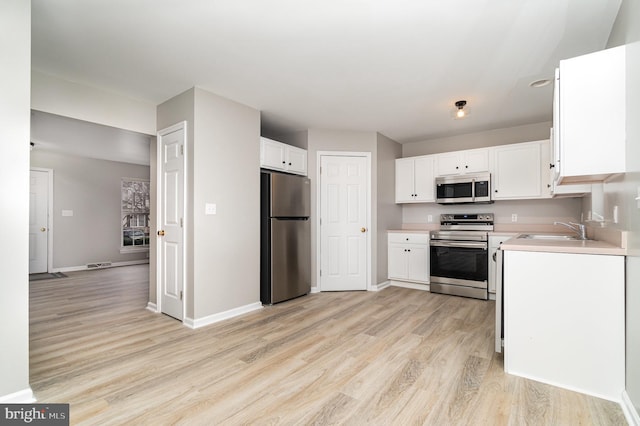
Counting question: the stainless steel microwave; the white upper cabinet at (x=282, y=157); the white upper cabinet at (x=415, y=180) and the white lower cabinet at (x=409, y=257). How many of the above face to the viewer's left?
0

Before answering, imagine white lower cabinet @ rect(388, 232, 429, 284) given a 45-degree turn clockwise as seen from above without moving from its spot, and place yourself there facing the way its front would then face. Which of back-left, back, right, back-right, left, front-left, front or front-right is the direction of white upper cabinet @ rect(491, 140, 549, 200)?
back-left

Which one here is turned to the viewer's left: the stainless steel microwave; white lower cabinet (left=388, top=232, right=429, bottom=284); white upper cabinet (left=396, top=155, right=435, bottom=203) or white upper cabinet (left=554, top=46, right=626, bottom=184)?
white upper cabinet (left=554, top=46, right=626, bottom=184)

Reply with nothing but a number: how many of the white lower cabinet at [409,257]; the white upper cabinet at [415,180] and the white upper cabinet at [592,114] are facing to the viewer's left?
1

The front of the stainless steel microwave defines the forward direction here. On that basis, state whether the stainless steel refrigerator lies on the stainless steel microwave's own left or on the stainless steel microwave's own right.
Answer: on the stainless steel microwave's own right

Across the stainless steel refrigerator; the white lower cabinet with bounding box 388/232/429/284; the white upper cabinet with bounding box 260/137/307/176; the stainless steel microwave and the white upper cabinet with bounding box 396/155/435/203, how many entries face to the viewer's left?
0

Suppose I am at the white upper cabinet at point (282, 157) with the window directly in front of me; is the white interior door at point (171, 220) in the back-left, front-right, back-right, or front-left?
front-left

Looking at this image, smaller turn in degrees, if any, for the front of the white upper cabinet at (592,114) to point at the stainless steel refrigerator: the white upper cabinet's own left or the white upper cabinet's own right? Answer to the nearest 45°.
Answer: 0° — it already faces it

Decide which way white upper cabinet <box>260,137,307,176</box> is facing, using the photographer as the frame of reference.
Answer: facing the viewer and to the right of the viewer

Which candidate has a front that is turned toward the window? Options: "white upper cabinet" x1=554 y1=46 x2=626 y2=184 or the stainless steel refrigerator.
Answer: the white upper cabinet

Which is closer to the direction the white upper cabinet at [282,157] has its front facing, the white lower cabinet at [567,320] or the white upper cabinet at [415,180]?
the white lower cabinet

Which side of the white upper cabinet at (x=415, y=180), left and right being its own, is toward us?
front

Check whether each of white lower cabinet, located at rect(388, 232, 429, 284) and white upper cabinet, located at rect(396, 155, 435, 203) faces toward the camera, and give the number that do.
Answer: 2

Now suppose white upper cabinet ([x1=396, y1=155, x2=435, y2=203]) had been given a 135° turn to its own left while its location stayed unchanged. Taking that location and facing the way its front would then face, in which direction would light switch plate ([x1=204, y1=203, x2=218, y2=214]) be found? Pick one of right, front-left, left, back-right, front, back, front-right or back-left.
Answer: back
